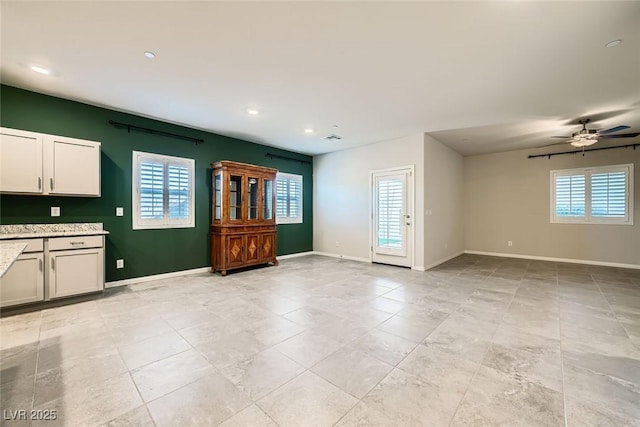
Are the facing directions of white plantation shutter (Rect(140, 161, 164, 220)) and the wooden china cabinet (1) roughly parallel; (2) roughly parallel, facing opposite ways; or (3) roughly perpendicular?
roughly parallel

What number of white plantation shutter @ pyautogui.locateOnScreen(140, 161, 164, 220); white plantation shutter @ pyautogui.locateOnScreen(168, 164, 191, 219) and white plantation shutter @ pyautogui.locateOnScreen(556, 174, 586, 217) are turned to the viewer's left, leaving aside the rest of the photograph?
0

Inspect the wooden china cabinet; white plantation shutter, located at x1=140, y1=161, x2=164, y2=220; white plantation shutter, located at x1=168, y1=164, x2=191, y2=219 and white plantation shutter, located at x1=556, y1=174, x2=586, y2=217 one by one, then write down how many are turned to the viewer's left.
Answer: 0

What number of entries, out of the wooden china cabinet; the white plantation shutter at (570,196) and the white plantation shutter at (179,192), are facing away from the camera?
0

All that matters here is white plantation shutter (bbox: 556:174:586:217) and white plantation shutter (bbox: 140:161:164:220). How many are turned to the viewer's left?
0

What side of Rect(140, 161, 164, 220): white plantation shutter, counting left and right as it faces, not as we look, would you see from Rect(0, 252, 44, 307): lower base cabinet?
right

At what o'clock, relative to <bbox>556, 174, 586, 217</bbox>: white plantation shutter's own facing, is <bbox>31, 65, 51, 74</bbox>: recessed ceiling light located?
The recessed ceiling light is roughly at 1 o'clock from the white plantation shutter.

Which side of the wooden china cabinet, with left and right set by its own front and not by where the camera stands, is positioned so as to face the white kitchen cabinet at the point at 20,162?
right

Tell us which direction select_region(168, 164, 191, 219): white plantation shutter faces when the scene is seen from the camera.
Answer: facing the viewer and to the right of the viewer

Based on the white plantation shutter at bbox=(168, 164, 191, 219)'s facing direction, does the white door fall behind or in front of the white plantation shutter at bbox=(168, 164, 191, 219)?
in front

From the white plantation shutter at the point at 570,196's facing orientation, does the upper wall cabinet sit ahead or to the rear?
ahead

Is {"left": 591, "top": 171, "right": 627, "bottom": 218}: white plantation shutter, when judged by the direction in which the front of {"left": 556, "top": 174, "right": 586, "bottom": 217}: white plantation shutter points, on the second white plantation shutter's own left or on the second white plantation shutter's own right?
on the second white plantation shutter's own left

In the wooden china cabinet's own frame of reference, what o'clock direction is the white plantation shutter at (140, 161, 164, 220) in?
The white plantation shutter is roughly at 4 o'clock from the wooden china cabinet.

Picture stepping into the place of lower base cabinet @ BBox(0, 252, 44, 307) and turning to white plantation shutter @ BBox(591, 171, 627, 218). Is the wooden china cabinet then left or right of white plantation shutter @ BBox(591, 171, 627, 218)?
left

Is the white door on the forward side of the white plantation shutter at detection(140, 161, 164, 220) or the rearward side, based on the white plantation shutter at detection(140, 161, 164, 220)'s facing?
on the forward side

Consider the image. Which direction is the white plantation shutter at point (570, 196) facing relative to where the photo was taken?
toward the camera

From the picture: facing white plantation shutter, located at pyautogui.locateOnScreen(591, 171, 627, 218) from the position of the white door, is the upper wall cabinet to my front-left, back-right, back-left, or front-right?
back-right

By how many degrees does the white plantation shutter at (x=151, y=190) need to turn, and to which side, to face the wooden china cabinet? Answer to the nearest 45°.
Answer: approximately 45° to its left

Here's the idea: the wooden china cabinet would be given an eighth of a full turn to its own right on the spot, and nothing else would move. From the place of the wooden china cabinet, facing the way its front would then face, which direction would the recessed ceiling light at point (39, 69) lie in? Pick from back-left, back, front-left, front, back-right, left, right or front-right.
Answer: front-right
